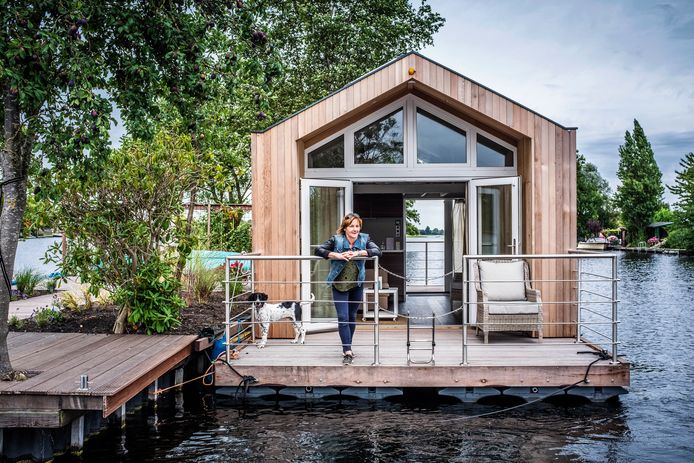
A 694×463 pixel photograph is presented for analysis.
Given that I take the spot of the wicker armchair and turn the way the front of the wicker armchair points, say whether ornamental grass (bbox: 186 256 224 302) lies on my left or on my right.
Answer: on my right

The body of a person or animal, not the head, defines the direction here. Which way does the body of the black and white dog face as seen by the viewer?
to the viewer's left

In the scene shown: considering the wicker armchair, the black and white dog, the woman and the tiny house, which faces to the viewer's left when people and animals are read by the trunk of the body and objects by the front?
the black and white dog

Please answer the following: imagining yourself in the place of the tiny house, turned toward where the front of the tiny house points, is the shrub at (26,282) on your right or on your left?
on your right

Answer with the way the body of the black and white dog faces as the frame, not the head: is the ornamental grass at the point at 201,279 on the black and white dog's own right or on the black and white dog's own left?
on the black and white dog's own right

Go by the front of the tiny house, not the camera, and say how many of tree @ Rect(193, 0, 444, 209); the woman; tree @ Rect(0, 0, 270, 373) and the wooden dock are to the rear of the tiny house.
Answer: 1

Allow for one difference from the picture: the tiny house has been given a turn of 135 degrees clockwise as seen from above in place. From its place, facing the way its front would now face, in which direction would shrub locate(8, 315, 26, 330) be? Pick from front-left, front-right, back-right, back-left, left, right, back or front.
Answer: front-left

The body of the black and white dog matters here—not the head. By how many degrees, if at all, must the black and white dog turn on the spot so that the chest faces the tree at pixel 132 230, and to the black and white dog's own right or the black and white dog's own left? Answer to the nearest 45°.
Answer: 0° — it already faces it
